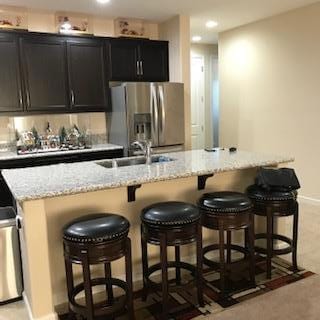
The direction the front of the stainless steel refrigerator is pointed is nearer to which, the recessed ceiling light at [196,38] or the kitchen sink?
the kitchen sink

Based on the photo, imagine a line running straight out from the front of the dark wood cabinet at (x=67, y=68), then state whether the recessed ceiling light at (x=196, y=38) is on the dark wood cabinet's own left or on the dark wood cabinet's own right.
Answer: on the dark wood cabinet's own left

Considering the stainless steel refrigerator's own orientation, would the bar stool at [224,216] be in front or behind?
in front

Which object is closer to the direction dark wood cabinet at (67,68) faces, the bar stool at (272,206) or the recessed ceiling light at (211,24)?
the bar stool

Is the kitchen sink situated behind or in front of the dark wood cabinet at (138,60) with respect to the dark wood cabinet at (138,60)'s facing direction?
in front

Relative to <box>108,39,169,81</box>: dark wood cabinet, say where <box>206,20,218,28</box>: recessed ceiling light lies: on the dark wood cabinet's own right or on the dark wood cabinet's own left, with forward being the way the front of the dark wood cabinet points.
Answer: on the dark wood cabinet's own left

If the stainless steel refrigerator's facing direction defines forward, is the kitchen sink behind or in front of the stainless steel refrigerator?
in front

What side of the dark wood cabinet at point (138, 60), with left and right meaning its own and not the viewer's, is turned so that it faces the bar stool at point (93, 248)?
front

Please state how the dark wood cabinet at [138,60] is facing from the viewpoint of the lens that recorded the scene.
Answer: facing the viewer

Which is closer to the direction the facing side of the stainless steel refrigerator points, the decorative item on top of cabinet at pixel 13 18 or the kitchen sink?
the kitchen sink

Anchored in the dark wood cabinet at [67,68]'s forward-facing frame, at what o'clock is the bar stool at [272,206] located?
The bar stool is roughly at 11 o'clock from the dark wood cabinet.

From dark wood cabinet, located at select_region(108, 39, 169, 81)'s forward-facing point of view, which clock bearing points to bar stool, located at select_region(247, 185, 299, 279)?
The bar stool is roughly at 11 o'clock from the dark wood cabinet.

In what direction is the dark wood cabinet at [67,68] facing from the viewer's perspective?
toward the camera

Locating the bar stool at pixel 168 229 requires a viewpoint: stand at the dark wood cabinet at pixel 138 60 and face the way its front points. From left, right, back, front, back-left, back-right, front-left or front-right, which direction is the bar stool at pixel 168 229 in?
front

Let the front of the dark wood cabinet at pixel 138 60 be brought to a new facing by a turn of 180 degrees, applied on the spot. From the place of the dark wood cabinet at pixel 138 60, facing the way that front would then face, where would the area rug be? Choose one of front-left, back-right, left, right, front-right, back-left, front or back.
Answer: back
